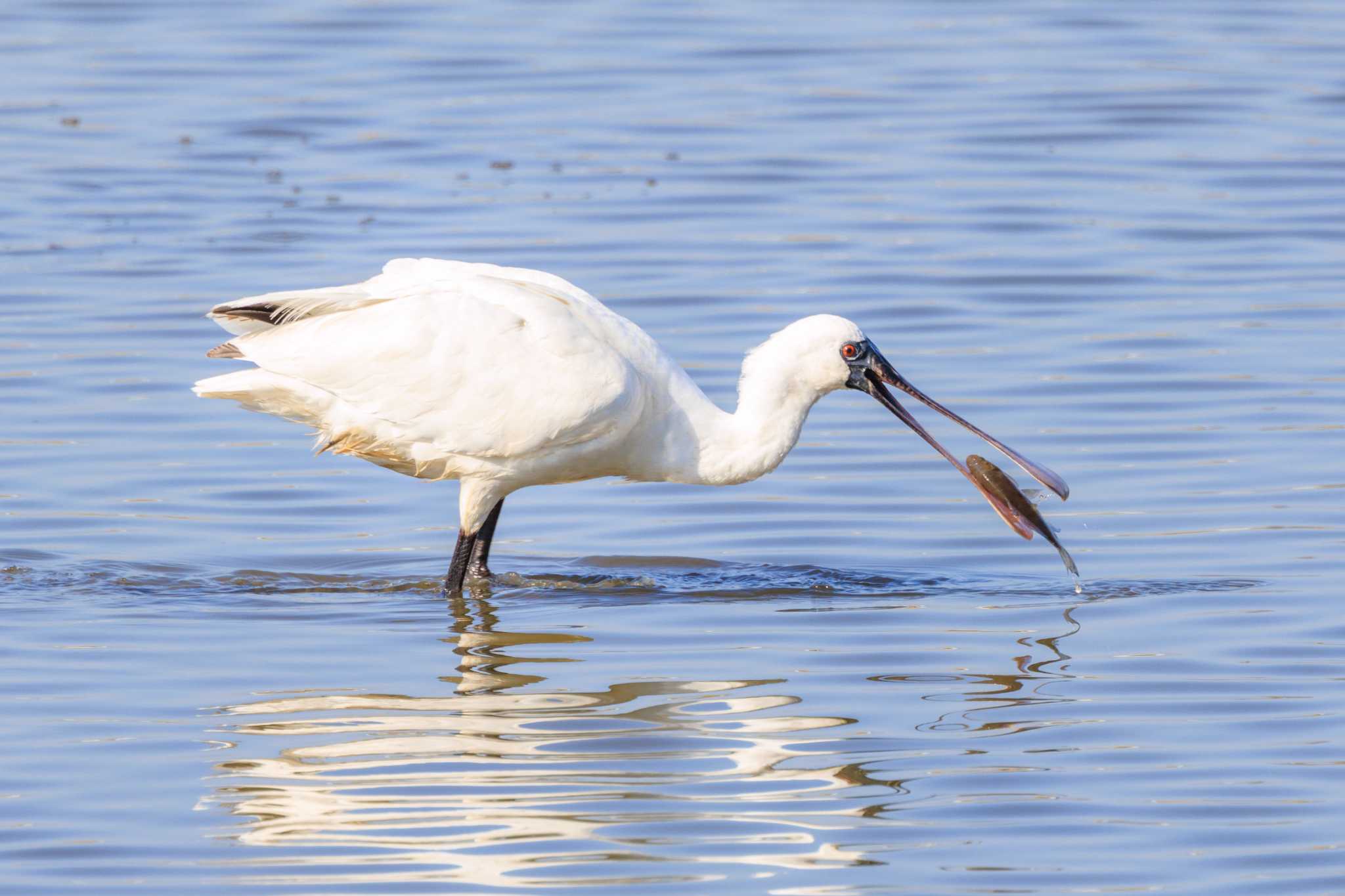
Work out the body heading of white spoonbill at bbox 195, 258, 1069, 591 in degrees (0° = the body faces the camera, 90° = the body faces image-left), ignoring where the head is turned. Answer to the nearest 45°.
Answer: approximately 270°
